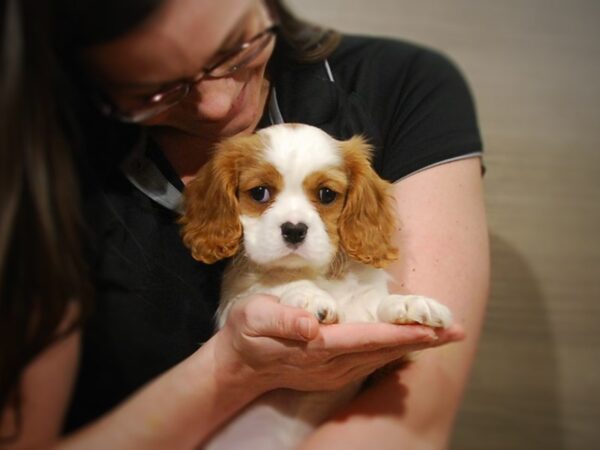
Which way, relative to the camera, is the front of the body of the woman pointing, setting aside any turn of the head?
toward the camera

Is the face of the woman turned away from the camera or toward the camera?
toward the camera
